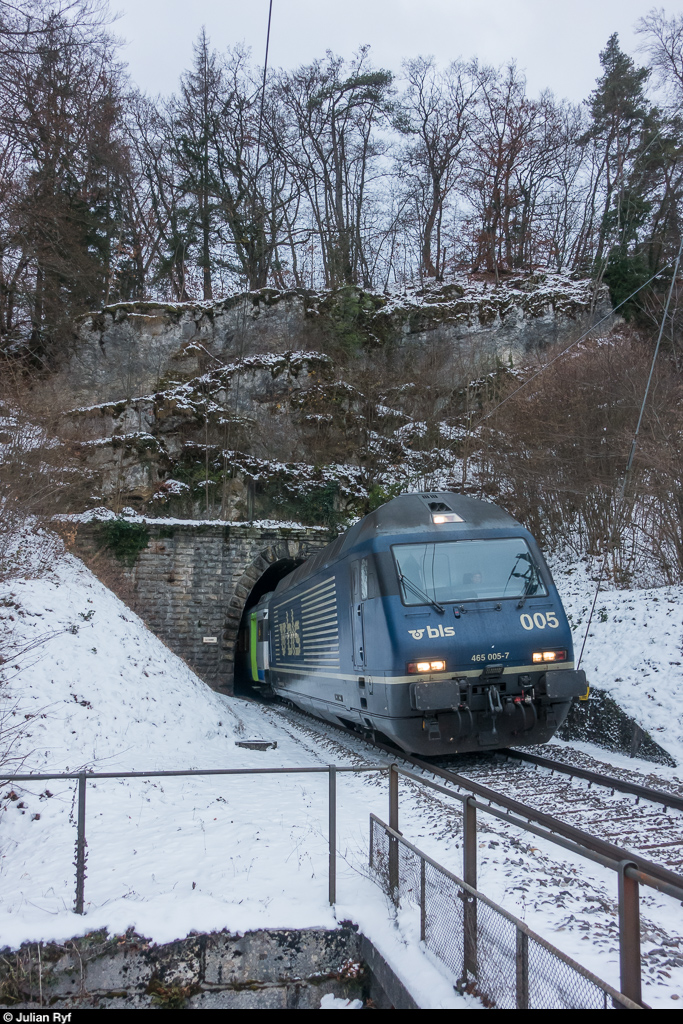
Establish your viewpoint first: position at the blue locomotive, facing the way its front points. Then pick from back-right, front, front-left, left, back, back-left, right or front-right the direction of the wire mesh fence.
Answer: front-right

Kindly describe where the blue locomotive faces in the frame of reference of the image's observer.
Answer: facing the viewer and to the right of the viewer

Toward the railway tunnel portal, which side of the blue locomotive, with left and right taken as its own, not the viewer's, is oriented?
back

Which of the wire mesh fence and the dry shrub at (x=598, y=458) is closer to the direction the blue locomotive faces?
the wire mesh fence

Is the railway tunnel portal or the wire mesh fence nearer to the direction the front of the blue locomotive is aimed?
the wire mesh fence
